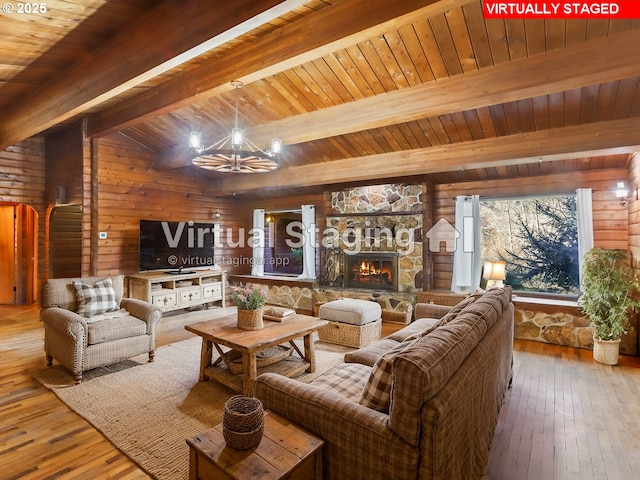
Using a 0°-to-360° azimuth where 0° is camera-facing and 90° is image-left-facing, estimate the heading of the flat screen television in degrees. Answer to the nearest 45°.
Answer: approximately 315°

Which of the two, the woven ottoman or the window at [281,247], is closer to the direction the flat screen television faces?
the woven ottoman

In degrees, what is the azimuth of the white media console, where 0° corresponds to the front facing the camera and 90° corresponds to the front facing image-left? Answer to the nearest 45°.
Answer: approximately 315°

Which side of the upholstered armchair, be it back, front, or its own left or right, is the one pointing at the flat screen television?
left
